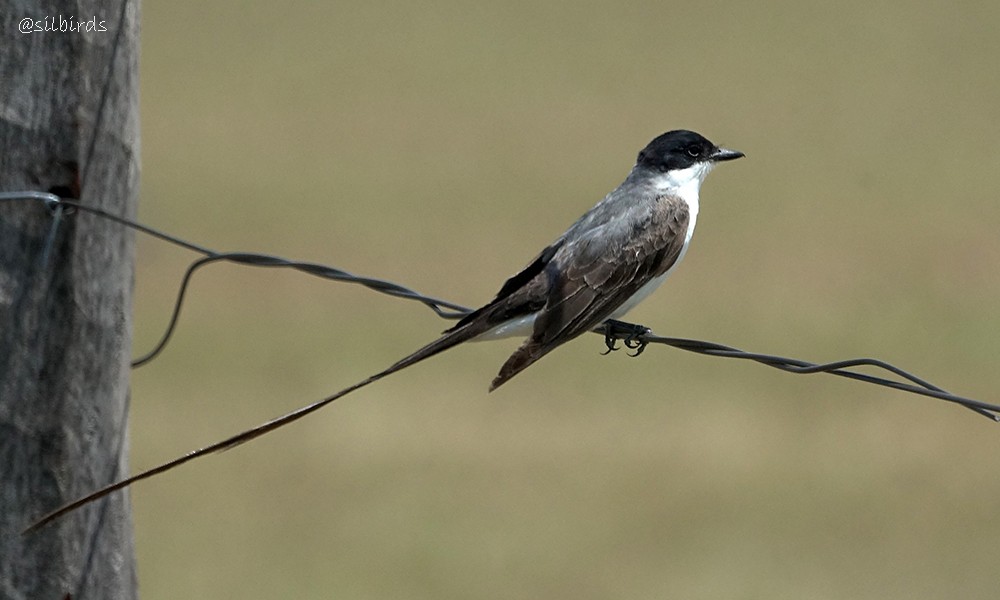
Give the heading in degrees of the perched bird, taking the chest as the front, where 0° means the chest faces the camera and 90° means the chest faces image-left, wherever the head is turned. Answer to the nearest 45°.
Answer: approximately 270°
